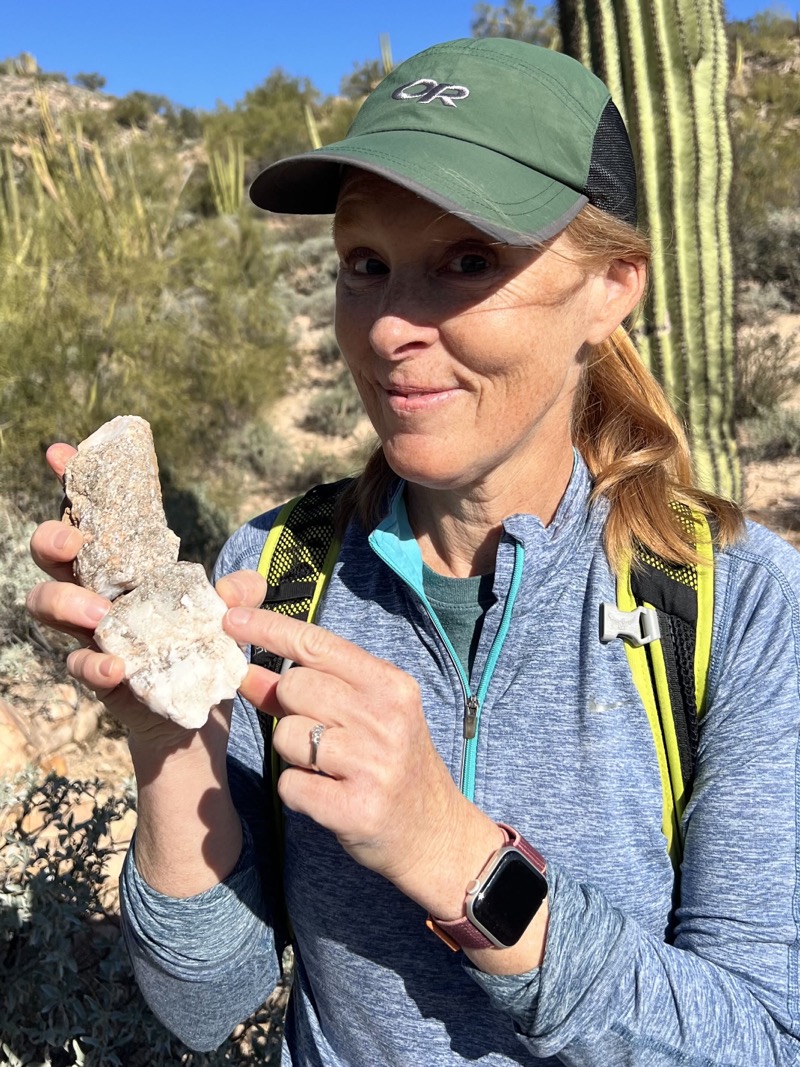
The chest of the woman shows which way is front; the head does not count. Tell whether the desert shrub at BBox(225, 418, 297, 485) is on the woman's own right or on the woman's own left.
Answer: on the woman's own right

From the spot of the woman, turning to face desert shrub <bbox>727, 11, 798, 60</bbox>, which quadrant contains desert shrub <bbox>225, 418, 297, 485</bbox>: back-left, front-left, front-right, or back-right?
front-left

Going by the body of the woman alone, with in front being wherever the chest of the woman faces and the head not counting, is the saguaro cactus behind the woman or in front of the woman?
behind

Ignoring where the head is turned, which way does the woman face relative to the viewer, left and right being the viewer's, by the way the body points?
facing the viewer and to the left of the viewer

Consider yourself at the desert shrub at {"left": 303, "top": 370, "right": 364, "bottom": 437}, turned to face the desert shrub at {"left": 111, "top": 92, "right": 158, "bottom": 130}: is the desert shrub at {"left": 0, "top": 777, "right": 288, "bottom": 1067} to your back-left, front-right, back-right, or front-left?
back-left

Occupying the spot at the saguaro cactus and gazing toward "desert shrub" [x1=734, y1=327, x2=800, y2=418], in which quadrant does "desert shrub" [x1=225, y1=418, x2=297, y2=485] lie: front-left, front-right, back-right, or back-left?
front-left

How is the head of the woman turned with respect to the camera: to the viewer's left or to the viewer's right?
to the viewer's left

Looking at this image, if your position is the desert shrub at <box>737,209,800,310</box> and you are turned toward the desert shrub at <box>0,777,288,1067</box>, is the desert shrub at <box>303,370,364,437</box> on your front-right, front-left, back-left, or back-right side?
front-right

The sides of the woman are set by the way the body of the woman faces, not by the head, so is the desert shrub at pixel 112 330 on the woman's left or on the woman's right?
on the woman's right

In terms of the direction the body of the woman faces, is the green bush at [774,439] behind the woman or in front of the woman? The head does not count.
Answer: behind

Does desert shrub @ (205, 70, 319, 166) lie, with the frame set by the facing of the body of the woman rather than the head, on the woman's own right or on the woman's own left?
on the woman's own right

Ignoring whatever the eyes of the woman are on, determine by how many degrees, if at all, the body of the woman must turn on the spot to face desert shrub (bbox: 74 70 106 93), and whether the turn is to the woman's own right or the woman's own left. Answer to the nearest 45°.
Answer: approximately 135° to the woman's own right
